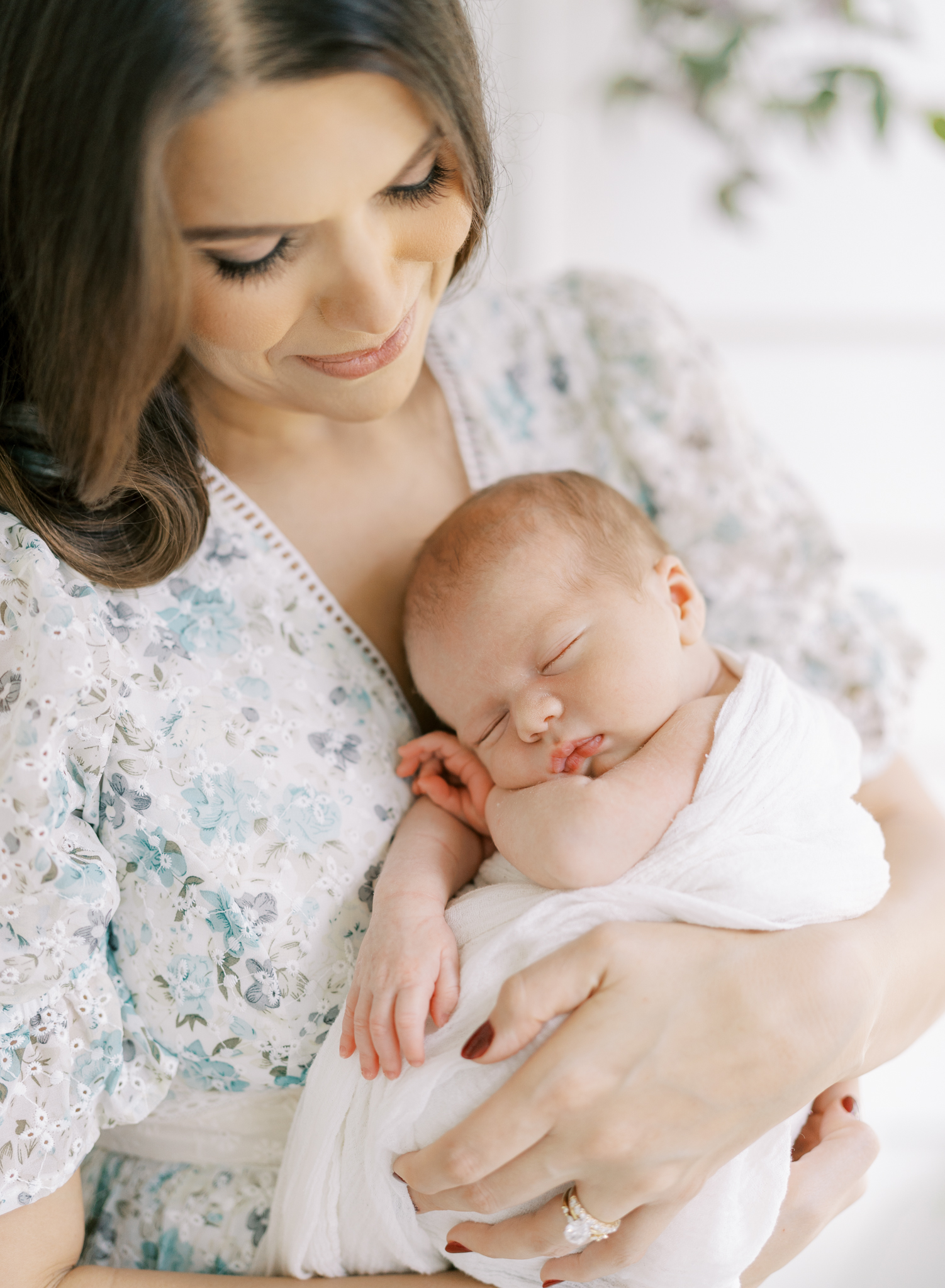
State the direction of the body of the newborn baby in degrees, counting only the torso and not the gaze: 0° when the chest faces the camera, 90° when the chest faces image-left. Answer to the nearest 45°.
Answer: approximately 45°

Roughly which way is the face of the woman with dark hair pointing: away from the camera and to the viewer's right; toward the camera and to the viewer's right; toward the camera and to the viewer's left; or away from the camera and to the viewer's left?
toward the camera and to the viewer's right

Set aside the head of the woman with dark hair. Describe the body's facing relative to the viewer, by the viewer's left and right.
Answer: facing the viewer and to the right of the viewer

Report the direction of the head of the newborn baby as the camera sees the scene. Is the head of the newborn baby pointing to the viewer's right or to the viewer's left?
to the viewer's left
